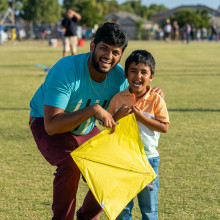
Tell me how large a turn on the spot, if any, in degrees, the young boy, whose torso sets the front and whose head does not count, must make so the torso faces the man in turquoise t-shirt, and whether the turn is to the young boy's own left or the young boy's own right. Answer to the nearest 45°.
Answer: approximately 90° to the young boy's own right

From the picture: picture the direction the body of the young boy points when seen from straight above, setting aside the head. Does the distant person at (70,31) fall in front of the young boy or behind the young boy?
behind

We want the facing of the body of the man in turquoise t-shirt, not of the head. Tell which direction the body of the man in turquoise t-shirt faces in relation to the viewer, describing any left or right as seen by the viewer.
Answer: facing the viewer and to the right of the viewer

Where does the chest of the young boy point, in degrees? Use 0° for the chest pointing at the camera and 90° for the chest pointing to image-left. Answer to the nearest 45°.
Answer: approximately 0°

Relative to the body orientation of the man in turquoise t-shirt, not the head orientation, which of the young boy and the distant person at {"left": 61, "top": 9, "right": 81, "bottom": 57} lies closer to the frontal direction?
the young boy

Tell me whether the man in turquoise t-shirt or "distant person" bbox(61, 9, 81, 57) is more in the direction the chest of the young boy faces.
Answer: the man in turquoise t-shirt

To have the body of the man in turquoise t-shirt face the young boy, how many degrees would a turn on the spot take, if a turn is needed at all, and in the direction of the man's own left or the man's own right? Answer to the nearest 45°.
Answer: approximately 45° to the man's own left

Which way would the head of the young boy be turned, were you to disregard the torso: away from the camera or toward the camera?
toward the camera

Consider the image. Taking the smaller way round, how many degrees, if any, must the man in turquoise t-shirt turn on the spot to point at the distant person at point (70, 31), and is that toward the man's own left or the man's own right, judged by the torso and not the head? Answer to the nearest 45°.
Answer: approximately 135° to the man's own left
